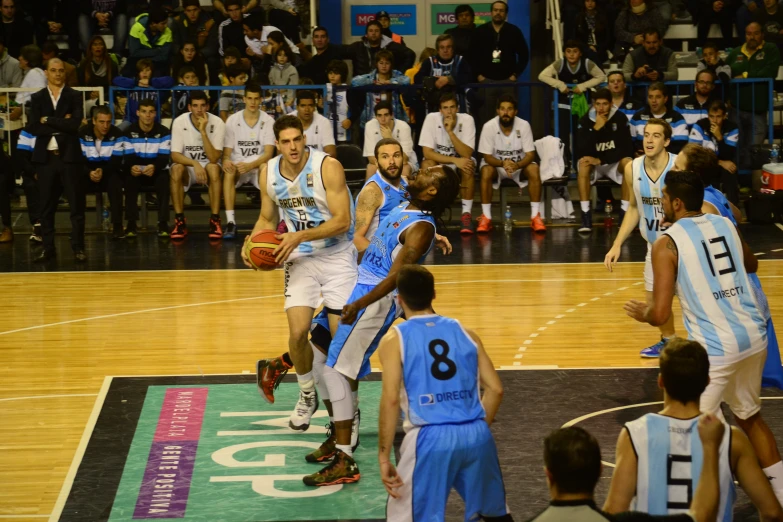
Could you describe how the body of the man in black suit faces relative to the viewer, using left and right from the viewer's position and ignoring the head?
facing the viewer

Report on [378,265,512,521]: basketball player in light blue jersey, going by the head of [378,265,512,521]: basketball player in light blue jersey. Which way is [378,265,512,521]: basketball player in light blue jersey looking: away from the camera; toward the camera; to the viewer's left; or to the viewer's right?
away from the camera

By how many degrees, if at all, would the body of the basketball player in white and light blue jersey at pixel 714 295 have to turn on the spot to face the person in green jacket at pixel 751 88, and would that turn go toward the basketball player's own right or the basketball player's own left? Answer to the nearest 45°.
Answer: approximately 45° to the basketball player's own right

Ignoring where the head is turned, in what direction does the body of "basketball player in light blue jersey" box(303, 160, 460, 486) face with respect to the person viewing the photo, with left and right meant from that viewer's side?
facing to the left of the viewer

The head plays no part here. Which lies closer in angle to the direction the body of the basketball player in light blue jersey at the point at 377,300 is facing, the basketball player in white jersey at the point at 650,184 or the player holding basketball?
the player holding basketball

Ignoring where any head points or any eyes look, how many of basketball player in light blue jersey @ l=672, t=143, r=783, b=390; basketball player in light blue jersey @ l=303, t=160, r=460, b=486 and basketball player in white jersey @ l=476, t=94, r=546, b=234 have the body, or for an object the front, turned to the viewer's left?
2

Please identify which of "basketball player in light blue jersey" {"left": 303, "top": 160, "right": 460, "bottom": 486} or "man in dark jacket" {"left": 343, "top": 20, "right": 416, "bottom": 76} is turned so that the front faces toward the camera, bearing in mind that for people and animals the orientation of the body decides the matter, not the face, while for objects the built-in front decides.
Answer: the man in dark jacket

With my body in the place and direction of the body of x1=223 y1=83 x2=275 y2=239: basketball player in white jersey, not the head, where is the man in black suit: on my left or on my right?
on my right

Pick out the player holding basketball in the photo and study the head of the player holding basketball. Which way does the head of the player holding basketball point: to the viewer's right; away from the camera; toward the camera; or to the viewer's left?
toward the camera

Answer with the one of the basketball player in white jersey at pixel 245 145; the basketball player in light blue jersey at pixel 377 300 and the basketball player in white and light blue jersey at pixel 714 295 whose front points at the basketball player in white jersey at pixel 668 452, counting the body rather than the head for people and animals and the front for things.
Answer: the basketball player in white jersey at pixel 245 145

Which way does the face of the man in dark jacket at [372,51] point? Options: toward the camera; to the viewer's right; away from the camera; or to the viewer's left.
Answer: toward the camera

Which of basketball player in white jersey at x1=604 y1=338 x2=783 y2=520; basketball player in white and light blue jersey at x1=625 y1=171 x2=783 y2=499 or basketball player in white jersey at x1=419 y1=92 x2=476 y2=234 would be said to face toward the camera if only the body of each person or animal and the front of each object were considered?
basketball player in white jersey at x1=419 y1=92 x2=476 y2=234

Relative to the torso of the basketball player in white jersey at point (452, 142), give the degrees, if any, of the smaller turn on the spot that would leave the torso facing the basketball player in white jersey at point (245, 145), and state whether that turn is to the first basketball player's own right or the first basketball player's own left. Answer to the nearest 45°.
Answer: approximately 90° to the first basketball player's own right

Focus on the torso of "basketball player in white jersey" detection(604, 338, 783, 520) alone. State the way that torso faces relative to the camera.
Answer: away from the camera

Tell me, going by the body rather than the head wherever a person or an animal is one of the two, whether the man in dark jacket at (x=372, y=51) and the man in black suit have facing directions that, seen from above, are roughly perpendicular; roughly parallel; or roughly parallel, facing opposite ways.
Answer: roughly parallel

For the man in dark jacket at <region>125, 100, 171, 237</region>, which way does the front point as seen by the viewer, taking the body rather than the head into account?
toward the camera

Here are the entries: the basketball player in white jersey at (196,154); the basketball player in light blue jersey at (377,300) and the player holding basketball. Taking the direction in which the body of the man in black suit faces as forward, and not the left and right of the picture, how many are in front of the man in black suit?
2

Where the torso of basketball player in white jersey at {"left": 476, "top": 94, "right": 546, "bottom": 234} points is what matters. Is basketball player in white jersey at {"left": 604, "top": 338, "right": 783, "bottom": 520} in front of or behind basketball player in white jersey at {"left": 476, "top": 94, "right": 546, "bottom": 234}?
in front

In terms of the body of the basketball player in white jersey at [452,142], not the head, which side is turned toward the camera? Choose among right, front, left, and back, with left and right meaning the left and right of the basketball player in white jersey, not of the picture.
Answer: front
